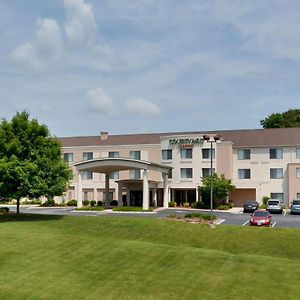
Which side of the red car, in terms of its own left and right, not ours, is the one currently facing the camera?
front

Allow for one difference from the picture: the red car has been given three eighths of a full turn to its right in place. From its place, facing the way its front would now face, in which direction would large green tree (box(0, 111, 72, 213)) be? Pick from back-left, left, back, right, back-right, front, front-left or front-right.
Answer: front-left
